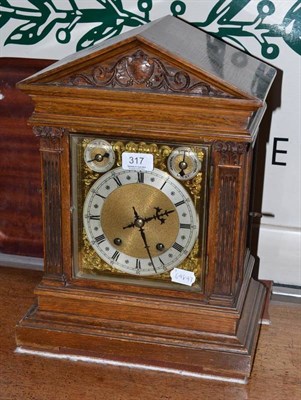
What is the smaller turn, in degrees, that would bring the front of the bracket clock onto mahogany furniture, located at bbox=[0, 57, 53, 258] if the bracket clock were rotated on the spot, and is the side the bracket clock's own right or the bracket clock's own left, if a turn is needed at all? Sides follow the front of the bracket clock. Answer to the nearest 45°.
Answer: approximately 135° to the bracket clock's own right

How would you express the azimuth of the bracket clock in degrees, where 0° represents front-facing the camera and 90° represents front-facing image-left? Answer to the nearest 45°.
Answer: approximately 0°
